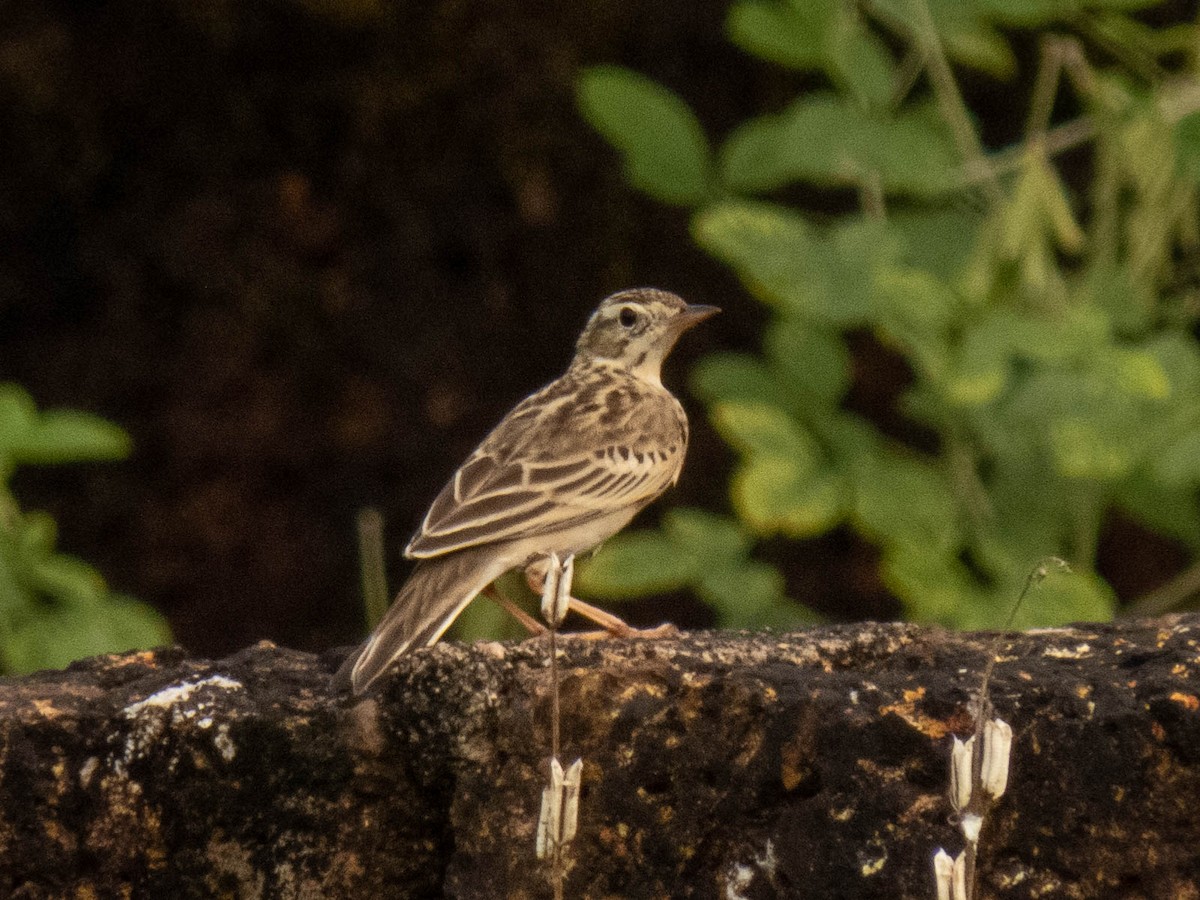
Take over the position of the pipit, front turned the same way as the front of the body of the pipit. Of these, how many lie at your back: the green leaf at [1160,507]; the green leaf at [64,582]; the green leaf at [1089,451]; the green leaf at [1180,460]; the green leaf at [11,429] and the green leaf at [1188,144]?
2

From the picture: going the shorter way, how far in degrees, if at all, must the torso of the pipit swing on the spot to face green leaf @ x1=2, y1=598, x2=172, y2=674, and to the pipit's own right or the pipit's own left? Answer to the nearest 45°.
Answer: approximately 180°

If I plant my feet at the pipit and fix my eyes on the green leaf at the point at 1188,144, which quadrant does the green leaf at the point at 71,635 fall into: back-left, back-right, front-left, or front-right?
back-left

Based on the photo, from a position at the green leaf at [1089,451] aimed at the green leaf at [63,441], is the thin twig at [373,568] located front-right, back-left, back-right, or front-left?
front-left

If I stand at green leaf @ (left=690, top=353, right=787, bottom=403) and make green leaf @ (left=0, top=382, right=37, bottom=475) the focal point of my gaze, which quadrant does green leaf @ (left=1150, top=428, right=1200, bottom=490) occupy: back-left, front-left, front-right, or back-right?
back-left

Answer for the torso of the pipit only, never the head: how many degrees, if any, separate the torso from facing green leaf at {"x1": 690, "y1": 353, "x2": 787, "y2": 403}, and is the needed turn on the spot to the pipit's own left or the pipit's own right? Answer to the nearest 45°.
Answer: approximately 45° to the pipit's own left

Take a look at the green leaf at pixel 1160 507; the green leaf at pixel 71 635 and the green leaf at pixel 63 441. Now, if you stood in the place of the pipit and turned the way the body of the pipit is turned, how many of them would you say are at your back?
2

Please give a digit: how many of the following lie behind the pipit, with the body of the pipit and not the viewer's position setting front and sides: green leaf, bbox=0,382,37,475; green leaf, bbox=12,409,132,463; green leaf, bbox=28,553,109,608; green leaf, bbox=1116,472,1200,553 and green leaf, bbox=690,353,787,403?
3

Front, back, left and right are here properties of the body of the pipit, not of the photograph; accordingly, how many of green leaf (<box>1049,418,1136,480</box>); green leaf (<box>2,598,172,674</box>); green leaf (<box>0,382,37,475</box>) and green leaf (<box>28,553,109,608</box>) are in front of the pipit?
1

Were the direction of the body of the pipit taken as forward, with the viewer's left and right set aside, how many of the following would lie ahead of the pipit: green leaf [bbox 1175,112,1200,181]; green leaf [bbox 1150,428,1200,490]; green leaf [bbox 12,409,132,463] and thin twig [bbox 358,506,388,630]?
2

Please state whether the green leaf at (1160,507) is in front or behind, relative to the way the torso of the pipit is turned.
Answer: in front

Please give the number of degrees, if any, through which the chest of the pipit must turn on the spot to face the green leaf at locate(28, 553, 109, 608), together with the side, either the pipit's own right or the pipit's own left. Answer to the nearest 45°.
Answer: approximately 180°

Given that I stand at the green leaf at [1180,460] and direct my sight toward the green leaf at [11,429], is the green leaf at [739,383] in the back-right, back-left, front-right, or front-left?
front-right

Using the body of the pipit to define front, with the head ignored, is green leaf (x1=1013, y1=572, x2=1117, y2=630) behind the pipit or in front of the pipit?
in front

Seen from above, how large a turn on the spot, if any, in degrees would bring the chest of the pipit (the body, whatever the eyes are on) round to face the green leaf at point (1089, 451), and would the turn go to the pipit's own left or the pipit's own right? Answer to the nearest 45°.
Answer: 0° — it already faces it

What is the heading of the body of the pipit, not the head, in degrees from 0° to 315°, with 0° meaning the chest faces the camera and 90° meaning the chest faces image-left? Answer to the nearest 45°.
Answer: approximately 270°
